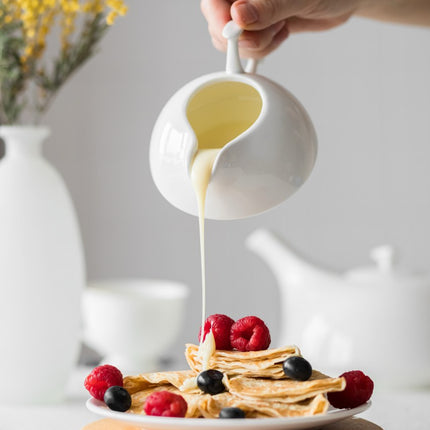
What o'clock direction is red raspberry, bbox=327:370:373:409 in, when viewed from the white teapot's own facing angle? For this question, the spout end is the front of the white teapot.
The red raspberry is roughly at 9 o'clock from the white teapot.

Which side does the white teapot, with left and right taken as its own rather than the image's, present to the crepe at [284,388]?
left

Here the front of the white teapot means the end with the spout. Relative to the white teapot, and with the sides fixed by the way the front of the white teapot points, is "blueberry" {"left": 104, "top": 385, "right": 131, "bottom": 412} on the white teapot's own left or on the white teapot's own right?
on the white teapot's own left

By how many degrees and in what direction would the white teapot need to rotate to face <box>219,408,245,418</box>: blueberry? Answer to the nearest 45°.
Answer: approximately 90° to its left

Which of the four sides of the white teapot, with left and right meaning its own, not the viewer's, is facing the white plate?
left

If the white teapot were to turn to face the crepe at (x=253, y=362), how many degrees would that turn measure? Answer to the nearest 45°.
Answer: approximately 90° to its left

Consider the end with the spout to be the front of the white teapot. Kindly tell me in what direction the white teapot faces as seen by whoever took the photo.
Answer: facing to the left of the viewer

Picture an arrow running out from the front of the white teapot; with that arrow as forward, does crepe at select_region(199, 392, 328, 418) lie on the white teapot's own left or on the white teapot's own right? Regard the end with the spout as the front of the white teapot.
on the white teapot's own left

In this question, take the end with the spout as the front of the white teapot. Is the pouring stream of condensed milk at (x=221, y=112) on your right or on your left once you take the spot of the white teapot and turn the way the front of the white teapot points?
on your left

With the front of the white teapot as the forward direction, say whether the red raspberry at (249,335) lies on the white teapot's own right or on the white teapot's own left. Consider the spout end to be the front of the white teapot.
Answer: on the white teapot's own left

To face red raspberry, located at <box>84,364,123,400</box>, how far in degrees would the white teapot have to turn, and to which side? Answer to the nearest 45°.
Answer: approximately 45° to its left

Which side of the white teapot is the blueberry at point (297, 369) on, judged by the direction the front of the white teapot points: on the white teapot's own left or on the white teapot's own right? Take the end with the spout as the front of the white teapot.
on the white teapot's own left
